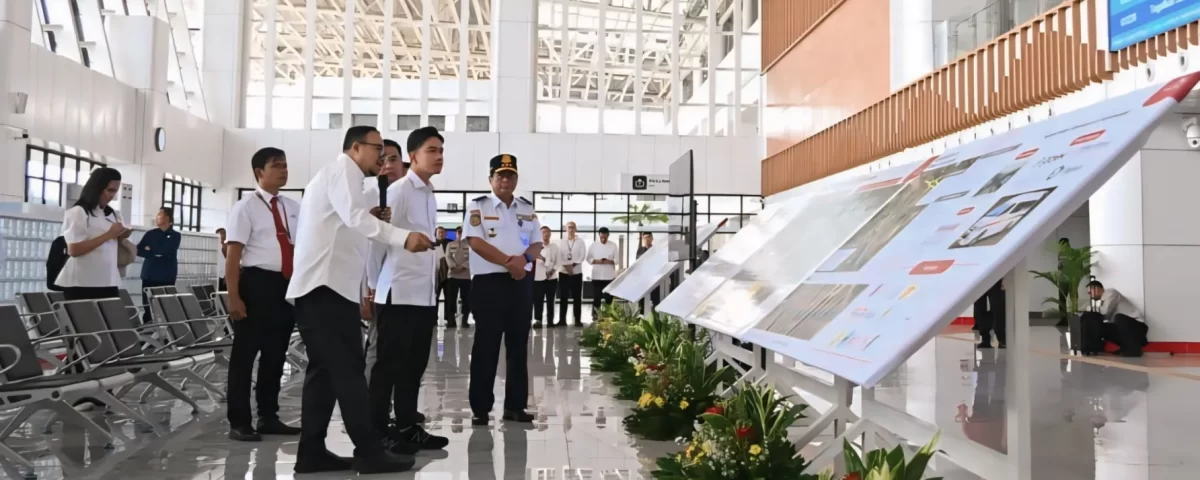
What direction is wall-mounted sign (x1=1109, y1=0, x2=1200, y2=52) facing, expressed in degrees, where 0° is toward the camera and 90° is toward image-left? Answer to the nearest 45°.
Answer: approximately 45°

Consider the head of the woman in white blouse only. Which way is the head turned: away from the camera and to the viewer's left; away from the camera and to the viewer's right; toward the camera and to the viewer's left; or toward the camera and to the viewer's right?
toward the camera and to the viewer's right

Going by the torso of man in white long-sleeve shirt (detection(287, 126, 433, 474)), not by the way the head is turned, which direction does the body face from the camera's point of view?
to the viewer's right

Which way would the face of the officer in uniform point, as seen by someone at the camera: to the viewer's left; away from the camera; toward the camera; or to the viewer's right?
toward the camera

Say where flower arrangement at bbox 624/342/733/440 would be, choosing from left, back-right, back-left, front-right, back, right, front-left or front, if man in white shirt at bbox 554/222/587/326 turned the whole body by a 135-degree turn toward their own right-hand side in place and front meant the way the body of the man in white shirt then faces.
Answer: back-left

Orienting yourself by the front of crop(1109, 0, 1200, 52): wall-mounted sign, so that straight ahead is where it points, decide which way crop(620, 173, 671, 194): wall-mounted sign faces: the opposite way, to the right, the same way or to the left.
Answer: to the left

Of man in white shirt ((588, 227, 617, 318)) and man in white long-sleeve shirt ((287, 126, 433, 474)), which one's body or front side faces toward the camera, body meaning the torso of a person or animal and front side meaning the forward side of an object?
the man in white shirt

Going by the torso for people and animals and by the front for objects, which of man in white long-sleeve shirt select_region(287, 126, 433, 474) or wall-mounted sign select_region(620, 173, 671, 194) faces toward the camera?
the wall-mounted sign

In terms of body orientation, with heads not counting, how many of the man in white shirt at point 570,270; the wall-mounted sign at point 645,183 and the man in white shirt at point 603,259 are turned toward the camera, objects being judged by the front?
3

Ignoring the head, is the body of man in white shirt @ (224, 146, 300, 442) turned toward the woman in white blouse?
no

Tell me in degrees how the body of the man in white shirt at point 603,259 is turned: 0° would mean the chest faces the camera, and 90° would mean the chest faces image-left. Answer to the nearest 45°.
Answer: approximately 0°

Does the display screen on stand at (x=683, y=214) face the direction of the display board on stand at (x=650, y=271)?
no

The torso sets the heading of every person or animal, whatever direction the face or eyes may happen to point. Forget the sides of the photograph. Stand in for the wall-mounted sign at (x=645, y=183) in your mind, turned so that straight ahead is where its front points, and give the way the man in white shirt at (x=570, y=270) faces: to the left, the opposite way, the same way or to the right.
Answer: the same way

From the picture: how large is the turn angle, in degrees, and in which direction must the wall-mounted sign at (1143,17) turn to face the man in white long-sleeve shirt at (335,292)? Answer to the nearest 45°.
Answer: approximately 45° to its left

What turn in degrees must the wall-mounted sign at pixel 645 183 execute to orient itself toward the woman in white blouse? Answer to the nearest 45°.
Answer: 0° — it already faces them

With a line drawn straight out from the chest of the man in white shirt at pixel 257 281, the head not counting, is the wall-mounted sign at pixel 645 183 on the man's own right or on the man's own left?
on the man's own left

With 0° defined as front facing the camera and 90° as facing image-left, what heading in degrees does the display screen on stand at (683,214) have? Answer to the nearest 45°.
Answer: approximately 45°
